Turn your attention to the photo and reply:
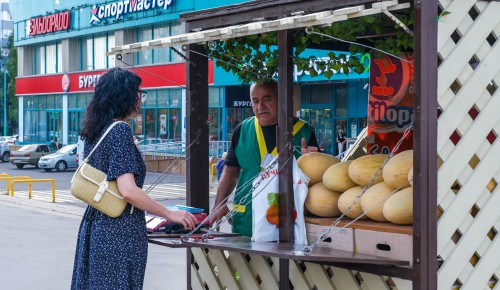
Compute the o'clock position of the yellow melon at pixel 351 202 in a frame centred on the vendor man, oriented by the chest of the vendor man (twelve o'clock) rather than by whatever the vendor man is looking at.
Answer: The yellow melon is roughly at 11 o'clock from the vendor man.

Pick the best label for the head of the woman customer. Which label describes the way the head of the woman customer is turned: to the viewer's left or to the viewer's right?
to the viewer's right

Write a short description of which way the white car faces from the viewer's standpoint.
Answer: facing the viewer and to the left of the viewer

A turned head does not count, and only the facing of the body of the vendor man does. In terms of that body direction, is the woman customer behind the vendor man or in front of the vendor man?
in front

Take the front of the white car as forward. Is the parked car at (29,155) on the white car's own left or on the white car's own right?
on the white car's own right

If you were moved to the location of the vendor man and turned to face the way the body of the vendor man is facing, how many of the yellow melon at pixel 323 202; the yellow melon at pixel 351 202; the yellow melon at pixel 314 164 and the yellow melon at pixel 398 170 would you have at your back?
0

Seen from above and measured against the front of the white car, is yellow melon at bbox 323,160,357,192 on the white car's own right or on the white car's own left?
on the white car's own left

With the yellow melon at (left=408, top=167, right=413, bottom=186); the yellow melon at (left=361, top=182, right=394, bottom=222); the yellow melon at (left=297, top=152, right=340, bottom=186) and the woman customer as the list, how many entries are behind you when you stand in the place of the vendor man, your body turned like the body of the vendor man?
0

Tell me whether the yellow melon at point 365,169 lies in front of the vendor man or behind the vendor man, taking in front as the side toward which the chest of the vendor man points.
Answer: in front

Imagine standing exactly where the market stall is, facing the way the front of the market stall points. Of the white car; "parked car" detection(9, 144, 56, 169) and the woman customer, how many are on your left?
0

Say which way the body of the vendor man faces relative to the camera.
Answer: toward the camera

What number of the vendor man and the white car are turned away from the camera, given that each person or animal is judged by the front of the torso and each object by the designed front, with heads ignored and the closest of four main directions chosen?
0
